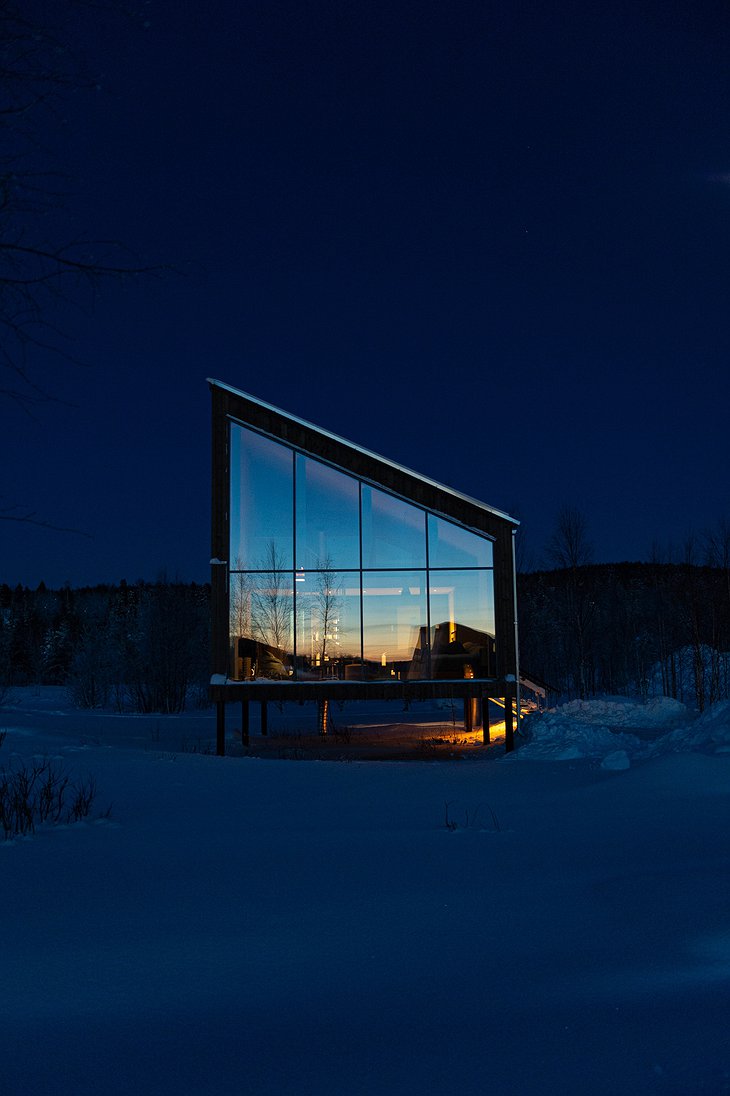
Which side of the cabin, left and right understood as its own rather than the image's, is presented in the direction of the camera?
front

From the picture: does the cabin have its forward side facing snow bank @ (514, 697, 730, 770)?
no
